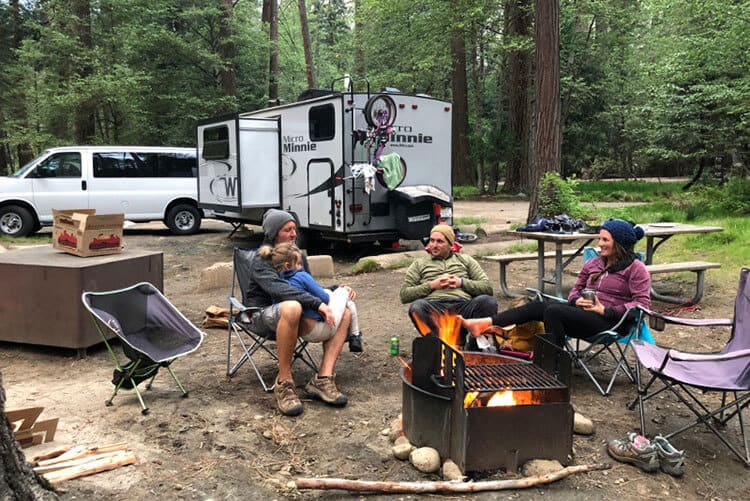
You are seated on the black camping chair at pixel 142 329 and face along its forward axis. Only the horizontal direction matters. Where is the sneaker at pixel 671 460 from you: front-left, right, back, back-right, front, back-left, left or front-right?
front

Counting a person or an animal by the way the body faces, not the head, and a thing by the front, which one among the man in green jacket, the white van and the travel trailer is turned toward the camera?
the man in green jacket

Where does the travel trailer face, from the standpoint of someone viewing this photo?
facing away from the viewer and to the left of the viewer

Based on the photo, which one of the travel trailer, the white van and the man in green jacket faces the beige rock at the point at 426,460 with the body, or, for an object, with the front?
the man in green jacket

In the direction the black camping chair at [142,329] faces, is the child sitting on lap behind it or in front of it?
in front

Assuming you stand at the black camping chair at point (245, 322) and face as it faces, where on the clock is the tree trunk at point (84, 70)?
The tree trunk is roughly at 7 o'clock from the black camping chair.

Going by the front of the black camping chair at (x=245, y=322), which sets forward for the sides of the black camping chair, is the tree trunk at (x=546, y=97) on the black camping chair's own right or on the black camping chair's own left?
on the black camping chair's own left

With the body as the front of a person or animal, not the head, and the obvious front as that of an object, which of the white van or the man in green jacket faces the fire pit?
the man in green jacket

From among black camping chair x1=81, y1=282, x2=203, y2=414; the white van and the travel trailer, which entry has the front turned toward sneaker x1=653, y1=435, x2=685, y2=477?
the black camping chair

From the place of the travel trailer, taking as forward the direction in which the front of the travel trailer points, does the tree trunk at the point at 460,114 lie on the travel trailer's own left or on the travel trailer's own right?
on the travel trailer's own right

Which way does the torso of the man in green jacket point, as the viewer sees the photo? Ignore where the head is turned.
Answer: toward the camera

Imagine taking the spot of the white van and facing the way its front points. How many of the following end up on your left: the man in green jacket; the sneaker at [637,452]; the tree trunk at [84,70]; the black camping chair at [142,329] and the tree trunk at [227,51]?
3

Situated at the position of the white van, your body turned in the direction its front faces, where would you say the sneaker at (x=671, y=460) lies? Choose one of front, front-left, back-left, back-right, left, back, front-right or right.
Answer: left

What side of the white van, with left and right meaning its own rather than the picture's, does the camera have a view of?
left

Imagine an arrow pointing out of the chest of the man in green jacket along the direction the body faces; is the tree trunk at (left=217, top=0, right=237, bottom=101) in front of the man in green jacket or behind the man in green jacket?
behind

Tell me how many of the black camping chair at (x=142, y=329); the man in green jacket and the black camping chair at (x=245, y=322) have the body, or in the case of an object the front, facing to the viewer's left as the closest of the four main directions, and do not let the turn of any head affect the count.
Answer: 0

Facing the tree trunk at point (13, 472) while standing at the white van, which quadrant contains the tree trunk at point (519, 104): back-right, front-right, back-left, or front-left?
back-left

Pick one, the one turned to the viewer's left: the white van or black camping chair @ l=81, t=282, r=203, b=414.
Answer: the white van

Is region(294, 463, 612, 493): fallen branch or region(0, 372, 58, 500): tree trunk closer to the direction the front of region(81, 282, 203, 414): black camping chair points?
the fallen branch

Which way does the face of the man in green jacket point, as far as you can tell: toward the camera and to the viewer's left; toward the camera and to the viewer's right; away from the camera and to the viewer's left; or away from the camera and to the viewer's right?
toward the camera and to the viewer's left

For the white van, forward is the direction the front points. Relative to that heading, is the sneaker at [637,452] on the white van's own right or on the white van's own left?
on the white van's own left

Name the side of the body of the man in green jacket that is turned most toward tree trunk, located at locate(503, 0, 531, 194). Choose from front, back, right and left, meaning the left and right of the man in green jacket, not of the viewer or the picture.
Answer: back

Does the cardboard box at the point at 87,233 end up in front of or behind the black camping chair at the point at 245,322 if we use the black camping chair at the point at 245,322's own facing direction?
behind
